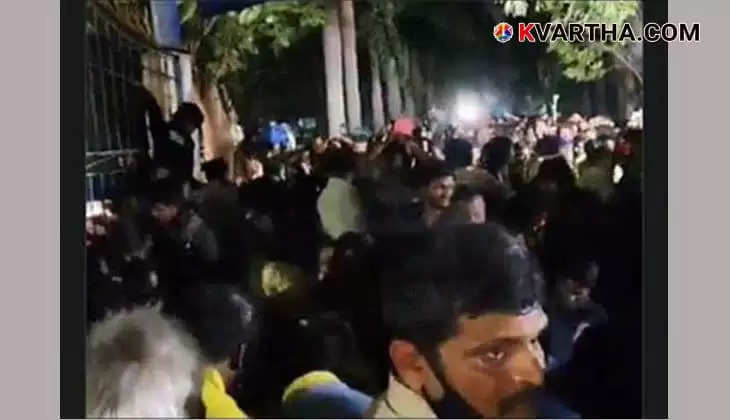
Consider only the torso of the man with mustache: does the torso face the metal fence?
no
